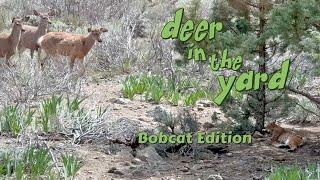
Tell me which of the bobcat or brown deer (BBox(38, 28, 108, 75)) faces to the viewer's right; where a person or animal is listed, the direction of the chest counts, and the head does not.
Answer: the brown deer

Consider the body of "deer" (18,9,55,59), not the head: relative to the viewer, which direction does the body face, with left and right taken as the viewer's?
facing the viewer and to the right of the viewer

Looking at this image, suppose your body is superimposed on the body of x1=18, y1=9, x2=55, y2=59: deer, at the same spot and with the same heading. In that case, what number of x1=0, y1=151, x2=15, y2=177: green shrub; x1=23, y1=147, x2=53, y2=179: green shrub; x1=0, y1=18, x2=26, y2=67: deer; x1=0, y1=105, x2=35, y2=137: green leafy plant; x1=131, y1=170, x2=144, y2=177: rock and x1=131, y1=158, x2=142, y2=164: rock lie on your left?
0

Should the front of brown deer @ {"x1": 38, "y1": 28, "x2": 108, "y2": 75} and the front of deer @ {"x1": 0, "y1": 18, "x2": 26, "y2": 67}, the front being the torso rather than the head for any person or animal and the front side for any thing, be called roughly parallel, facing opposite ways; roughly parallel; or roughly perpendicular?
roughly parallel

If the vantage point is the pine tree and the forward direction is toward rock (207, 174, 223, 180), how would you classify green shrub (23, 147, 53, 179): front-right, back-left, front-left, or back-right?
front-right

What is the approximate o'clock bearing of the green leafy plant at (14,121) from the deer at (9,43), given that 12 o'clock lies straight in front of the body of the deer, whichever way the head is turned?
The green leafy plant is roughly at 3 o'clock from the deer.

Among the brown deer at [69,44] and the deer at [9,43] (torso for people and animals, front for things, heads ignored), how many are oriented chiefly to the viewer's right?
2

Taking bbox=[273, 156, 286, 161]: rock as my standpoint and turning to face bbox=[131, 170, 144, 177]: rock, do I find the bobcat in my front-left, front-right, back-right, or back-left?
back-right

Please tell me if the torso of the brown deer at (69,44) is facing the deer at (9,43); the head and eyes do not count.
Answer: no

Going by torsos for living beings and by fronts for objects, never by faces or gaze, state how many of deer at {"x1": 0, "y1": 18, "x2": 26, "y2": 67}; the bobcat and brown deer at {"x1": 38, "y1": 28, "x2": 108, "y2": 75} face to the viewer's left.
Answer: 1

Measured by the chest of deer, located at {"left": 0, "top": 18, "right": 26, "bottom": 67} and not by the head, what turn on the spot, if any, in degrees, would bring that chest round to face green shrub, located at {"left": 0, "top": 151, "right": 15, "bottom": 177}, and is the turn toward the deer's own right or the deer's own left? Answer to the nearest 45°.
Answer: approximately 90° to the deer's own right

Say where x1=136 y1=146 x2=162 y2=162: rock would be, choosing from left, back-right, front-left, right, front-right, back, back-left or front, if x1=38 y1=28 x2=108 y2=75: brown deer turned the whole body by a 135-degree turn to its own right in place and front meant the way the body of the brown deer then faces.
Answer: front-left

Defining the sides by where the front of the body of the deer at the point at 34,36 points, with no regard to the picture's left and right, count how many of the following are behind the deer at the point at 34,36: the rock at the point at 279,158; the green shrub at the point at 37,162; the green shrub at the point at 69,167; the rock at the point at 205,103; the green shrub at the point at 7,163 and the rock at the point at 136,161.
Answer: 0

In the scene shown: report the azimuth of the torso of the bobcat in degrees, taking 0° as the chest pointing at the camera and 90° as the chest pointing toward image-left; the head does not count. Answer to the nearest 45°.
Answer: approximately 90°

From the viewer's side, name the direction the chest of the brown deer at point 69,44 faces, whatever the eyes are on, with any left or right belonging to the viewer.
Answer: facing to the right of the viewer

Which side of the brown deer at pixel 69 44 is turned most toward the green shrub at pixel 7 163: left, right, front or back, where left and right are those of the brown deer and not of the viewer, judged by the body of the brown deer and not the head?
right

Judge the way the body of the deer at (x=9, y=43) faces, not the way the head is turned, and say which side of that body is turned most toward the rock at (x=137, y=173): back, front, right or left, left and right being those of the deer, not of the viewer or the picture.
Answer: right

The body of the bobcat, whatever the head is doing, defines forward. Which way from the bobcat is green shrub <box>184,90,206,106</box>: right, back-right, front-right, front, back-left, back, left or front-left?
front-right
